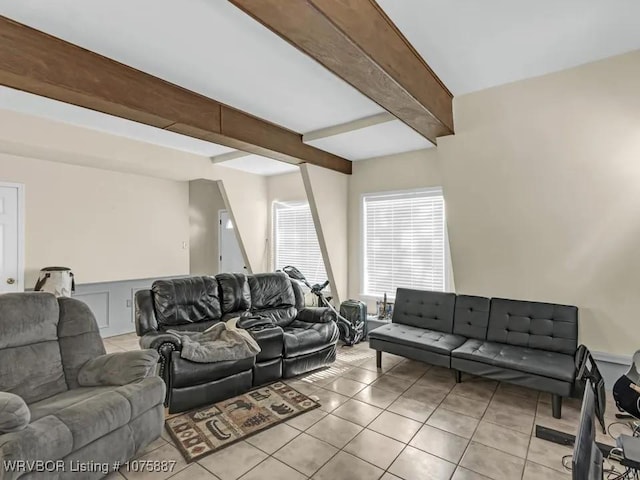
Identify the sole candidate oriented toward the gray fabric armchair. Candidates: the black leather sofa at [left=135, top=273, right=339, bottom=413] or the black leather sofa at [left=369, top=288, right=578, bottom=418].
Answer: the black leather sofa at [left=369, top=288, right=578, bottom=418]

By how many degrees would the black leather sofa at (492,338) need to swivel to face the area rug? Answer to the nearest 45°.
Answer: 0° — it already faces it

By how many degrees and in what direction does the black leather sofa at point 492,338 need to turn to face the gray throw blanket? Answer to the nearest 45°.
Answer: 0° — it already faces it

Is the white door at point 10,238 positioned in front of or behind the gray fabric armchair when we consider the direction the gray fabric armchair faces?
behind

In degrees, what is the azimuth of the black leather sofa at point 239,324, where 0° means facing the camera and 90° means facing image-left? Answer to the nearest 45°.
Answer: approximately 315°

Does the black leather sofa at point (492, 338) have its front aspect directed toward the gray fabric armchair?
yes

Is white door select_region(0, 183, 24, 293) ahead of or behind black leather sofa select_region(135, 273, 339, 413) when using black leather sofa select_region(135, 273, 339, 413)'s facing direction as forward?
behind

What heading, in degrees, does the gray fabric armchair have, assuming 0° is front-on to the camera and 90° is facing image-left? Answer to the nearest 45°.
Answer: approximately 315°

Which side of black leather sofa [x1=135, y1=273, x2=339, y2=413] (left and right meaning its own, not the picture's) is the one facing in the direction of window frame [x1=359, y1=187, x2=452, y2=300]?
left
